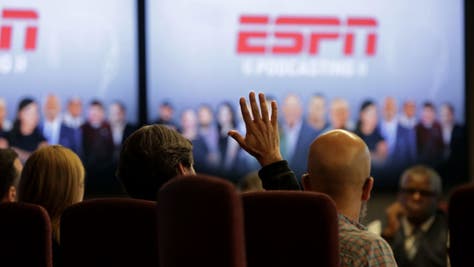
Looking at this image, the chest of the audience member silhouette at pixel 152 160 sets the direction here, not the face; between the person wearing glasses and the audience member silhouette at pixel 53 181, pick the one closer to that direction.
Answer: the person wearing glasses

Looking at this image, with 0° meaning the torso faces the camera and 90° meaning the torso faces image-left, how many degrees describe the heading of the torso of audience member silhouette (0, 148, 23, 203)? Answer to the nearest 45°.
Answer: approximately 225°

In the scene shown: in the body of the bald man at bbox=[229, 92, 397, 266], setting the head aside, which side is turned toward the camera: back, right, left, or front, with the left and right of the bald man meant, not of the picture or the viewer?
back

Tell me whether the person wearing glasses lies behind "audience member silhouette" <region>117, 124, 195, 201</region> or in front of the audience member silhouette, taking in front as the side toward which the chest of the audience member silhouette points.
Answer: in front

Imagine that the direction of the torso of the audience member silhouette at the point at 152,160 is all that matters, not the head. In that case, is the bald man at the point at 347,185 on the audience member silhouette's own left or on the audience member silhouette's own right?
on the audience member silhouette's own right

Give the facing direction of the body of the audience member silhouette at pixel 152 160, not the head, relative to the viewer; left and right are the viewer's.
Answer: facing away from the viewer and to the right of the viewer

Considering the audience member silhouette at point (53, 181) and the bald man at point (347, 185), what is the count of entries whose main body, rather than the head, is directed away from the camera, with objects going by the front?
2

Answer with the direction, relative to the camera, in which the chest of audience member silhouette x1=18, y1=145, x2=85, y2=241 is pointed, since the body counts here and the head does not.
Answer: away from the camera

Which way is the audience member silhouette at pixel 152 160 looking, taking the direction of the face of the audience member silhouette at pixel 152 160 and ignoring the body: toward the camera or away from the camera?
away from the camera

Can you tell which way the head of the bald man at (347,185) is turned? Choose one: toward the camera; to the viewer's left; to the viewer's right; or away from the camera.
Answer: away from the camera
